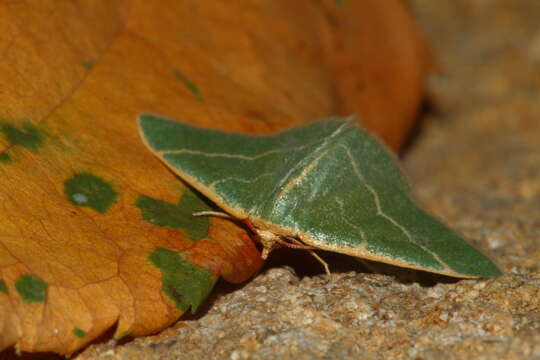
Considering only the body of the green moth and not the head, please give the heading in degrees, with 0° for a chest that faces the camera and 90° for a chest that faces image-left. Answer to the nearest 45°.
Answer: approximately 45°
